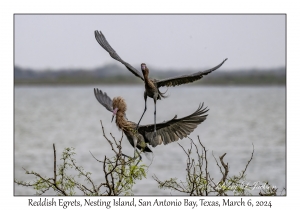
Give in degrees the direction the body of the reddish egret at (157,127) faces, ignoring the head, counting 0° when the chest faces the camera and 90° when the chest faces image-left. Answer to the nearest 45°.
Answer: approximately 45°

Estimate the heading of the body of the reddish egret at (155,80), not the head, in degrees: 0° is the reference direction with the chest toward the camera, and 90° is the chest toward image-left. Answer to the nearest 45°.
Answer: approximately 45°

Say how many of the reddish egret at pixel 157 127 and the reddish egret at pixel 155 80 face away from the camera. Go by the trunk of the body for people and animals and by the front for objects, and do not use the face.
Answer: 0
